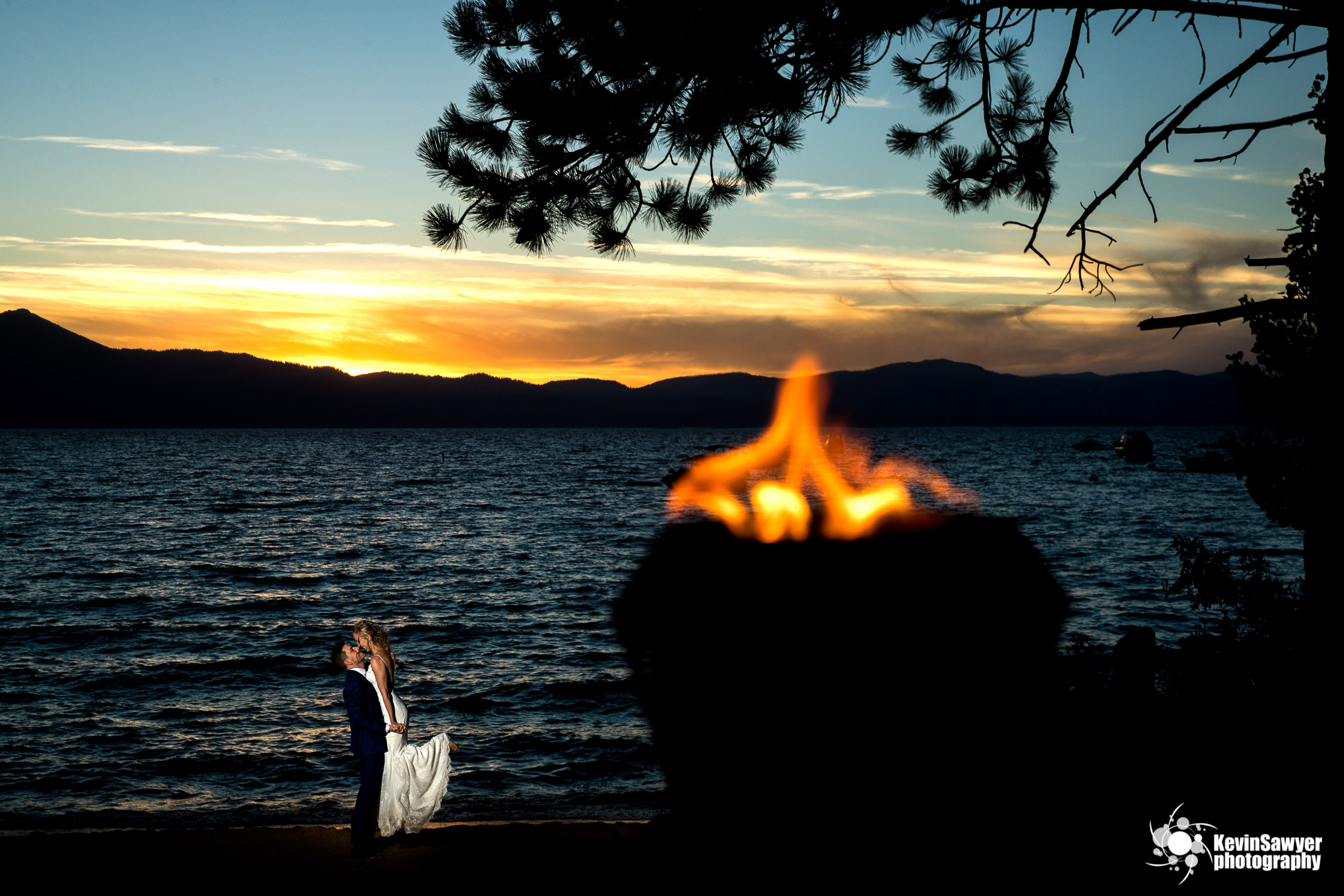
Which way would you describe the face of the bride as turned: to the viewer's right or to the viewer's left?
to the viewer's left

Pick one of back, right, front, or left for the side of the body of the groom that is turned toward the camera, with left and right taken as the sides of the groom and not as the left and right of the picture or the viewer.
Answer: right

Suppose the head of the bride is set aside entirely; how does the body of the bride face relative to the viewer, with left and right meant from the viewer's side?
facing to the left of the viewer

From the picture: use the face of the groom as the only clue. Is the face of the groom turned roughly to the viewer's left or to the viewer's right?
to the viewer's right
